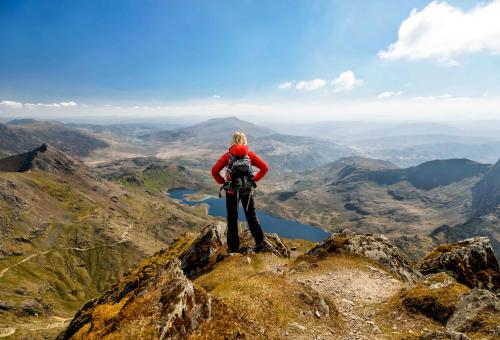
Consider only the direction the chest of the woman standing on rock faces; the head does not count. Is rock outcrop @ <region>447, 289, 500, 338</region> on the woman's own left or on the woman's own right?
on the woman's own right

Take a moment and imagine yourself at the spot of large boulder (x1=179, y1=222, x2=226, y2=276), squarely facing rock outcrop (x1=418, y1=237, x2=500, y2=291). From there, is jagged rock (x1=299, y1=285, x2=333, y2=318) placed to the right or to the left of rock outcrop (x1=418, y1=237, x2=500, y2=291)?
right

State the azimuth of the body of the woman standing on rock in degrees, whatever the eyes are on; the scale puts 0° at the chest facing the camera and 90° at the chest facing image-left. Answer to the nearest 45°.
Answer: approximately 180°

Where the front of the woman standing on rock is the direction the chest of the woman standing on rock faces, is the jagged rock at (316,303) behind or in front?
behind

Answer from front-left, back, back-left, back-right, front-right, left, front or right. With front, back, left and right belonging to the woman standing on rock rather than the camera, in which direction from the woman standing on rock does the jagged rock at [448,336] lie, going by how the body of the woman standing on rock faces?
back-right

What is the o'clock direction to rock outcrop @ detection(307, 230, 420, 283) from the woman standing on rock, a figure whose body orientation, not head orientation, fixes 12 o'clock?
The rock outcrop is roughly at 2 o'clock from the woman standing on rock.

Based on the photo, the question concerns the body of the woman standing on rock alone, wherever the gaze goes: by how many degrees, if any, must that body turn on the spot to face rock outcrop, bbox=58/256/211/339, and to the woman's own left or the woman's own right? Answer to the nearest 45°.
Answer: approximately 180°

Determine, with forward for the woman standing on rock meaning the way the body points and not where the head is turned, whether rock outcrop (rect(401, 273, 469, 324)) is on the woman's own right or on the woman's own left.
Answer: on the woman's own right

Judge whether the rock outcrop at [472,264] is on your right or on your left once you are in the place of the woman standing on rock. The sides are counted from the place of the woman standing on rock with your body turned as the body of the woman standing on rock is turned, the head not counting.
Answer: on your right

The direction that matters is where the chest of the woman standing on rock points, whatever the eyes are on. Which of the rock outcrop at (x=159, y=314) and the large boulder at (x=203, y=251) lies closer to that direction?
the large boulder

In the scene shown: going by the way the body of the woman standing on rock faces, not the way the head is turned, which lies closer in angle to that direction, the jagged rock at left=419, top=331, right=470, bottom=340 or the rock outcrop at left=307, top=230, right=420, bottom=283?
the rock outcrop
